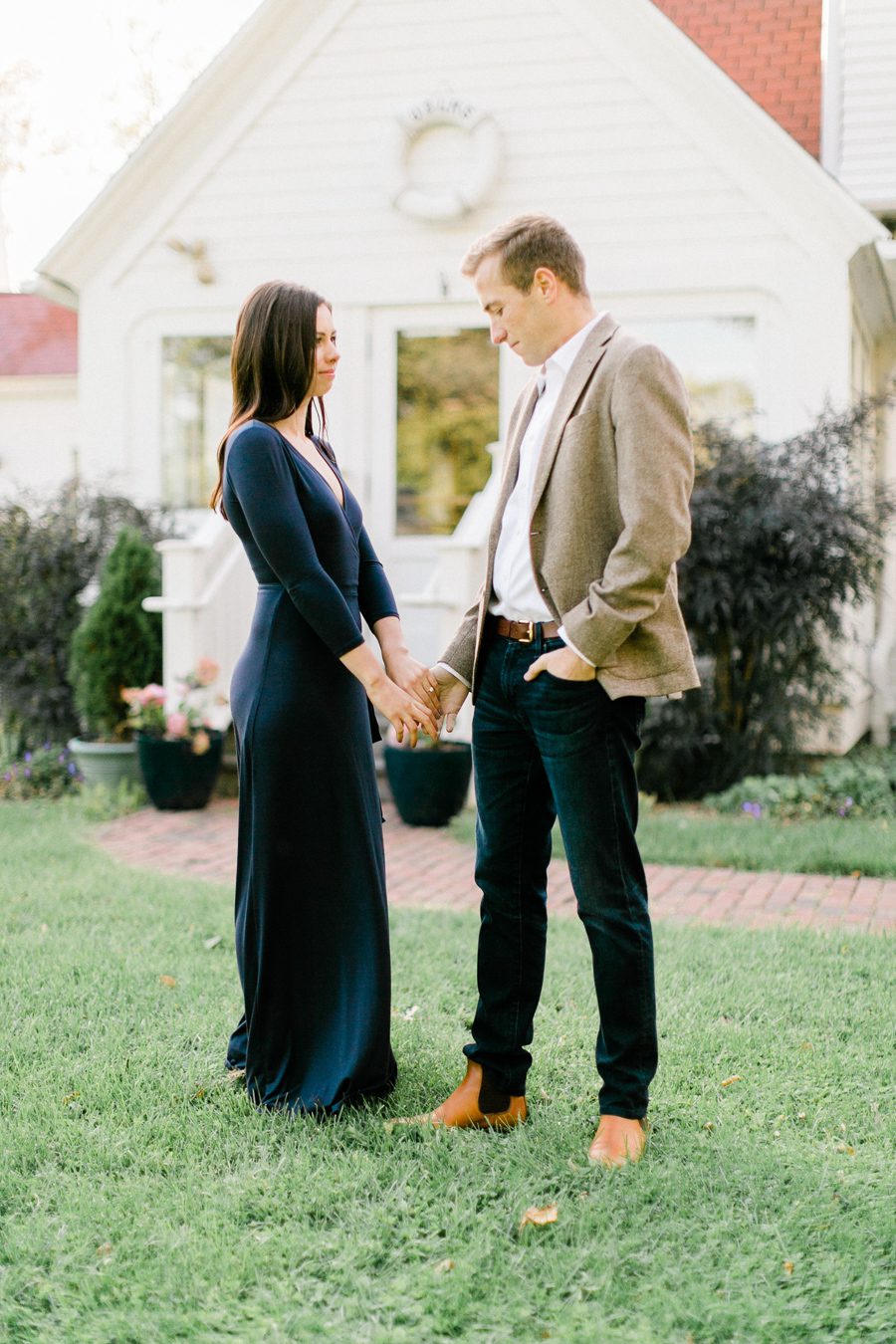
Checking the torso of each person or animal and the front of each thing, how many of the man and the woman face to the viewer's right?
1

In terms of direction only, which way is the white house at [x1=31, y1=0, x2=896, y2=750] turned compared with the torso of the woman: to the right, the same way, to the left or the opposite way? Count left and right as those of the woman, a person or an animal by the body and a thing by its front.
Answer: to the right

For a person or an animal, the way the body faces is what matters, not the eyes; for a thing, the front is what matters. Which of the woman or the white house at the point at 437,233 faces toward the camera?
the white house

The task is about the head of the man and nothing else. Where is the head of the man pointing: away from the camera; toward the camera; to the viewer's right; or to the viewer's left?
to the viewer's left

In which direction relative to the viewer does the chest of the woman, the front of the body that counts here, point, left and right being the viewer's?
facing to the right of the viewer

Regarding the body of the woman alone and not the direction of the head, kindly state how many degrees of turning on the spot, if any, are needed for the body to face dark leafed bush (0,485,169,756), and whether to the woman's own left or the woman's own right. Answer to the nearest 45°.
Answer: approximately 90° to the woman's own left

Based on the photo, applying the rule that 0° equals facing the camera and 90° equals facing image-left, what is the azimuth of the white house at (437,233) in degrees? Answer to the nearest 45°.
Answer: approximately 0°

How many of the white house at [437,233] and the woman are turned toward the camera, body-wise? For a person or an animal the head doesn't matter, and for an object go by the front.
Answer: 1

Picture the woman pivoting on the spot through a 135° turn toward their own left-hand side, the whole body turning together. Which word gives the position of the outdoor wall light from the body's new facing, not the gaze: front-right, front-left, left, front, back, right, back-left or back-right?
front-right

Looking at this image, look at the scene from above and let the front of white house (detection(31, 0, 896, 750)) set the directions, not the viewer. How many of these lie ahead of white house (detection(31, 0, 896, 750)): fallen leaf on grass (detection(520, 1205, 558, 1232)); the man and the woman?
3

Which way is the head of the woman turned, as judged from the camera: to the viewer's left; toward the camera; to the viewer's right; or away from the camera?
to the viewer's right

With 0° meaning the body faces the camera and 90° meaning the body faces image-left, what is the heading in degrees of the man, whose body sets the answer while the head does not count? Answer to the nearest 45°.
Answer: approximately 45°

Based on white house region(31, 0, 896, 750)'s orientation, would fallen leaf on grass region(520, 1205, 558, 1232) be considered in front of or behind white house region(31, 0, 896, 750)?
in front

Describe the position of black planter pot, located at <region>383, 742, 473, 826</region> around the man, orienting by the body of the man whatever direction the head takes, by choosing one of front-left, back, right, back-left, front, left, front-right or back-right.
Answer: back-right
